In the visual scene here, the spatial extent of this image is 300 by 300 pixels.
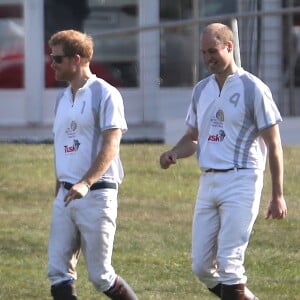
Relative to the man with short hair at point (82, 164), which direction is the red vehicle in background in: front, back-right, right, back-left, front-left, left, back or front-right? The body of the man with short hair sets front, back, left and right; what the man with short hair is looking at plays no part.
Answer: back-right

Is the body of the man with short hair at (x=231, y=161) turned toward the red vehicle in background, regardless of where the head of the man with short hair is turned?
no

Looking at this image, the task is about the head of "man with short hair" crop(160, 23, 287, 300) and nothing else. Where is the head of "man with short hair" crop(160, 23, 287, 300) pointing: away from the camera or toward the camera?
toward the camera

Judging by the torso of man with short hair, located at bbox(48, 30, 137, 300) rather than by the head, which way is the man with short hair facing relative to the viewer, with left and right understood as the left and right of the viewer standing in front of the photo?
facing the viewer and to the left of the viewer

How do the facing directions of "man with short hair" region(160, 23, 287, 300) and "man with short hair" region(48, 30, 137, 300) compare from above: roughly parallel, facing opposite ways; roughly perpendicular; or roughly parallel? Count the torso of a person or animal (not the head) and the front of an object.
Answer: roughly parallel

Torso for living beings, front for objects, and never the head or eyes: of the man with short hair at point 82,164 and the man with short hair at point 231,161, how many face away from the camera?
0

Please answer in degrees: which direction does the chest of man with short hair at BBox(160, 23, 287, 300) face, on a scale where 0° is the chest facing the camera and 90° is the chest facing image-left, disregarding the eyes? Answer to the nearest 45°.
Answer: approximately 45°

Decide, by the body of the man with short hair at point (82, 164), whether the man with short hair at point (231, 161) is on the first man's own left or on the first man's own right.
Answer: on the first man's own left

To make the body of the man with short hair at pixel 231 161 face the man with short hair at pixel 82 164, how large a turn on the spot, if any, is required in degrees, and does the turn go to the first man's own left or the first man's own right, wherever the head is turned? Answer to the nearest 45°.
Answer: approximately 45° to the first man's own right
